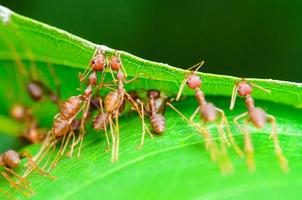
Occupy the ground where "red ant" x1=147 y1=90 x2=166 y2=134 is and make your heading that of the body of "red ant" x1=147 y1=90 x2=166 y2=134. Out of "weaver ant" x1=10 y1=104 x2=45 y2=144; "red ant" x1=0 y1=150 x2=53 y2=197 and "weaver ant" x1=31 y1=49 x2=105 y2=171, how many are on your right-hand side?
0

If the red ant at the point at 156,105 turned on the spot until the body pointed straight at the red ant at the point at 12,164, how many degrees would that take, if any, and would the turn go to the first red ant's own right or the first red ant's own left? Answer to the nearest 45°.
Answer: approximately 90° to the first red ant's own left

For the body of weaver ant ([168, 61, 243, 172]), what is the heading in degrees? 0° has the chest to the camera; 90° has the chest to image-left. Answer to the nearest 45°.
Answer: approximately 135°

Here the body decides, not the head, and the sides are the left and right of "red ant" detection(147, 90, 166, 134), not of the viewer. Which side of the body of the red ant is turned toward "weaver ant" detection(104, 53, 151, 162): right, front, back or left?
left

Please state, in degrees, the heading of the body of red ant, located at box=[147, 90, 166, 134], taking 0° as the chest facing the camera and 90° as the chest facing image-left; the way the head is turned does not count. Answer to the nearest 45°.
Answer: approximately 180°

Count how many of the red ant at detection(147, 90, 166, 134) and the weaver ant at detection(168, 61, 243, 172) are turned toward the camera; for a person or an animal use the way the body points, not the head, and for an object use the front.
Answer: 0

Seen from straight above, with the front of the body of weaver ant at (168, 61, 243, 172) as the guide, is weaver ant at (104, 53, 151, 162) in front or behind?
in front

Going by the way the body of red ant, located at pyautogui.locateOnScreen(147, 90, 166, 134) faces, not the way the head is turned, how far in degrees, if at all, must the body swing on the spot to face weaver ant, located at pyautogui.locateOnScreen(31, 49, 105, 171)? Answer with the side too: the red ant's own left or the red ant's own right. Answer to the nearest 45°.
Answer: approximately 90° to the red ant's own left
